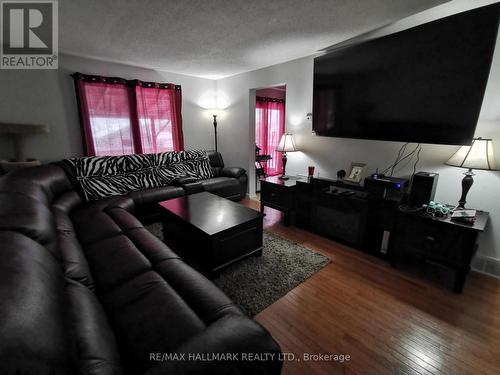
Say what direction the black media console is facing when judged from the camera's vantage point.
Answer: facing the viewer and to the left of the viewer

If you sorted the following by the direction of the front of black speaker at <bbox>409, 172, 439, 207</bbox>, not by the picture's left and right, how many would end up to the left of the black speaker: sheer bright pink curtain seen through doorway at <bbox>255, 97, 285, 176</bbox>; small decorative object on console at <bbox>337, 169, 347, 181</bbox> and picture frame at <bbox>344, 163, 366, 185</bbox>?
0

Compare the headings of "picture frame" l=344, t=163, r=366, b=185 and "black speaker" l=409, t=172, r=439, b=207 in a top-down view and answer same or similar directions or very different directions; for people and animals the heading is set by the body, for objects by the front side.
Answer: same or similar directions

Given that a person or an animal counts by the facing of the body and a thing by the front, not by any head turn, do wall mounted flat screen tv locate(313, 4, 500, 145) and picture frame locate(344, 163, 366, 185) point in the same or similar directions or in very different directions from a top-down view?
same or similar directions

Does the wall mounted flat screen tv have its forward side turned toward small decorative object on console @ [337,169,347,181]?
no

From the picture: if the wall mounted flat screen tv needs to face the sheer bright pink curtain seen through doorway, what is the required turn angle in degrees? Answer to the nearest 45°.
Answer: approximately 90° to its right

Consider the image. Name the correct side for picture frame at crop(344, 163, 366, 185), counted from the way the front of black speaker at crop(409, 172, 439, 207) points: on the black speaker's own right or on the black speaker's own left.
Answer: on the black speaker's own right

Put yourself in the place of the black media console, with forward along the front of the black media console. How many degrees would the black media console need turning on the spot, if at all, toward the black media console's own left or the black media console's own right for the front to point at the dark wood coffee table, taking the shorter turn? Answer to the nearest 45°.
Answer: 0° — it already faces it

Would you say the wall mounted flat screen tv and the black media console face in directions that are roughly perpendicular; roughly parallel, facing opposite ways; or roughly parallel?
roughly parallel

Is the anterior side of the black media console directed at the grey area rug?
yes
